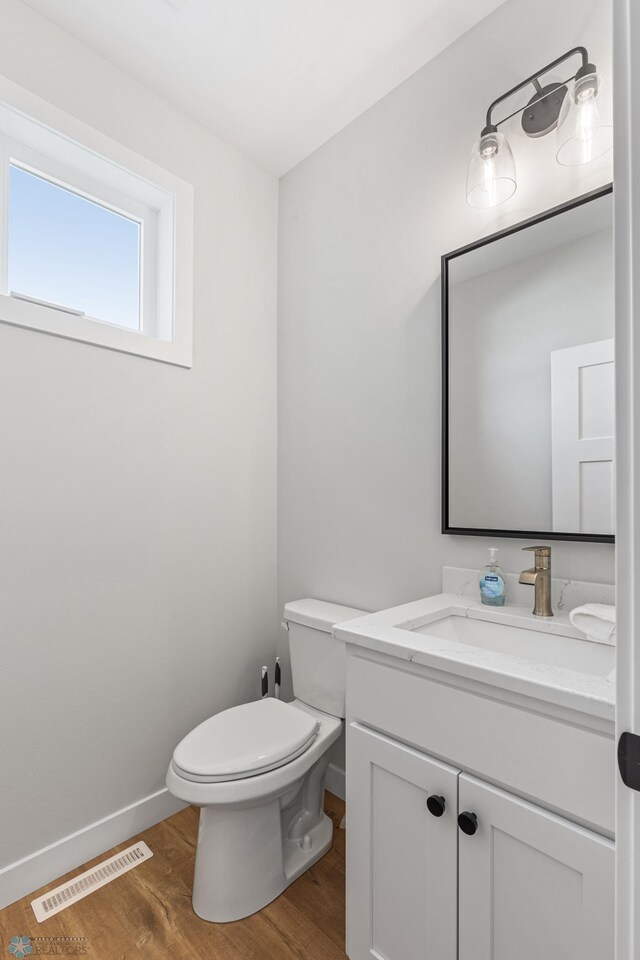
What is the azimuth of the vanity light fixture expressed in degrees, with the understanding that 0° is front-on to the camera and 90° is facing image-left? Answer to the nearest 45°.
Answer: approximately 45°

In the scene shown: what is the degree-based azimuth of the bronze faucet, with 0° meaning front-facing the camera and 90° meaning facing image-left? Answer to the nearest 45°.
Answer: approximately 45°

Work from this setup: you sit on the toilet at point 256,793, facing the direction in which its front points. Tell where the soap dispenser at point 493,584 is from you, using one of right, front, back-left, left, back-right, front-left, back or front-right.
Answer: back-left

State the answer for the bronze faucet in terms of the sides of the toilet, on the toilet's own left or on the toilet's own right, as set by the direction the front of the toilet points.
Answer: on the toilet's own left

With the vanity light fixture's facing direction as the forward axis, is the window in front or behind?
in front

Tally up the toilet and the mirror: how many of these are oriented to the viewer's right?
0

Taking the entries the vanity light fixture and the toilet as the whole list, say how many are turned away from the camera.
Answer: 0
